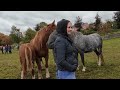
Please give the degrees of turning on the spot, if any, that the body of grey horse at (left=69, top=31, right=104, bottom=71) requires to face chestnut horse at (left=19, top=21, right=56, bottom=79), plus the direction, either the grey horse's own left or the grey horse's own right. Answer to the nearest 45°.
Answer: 0° — it already faces it

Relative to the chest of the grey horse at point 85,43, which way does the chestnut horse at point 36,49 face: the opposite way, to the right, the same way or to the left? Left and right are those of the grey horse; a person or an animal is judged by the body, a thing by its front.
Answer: the opposite way

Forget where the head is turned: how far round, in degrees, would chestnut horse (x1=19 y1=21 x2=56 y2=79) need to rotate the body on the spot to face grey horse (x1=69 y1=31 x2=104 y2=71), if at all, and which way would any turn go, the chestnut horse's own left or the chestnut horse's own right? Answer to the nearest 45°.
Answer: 0° — it already faces it

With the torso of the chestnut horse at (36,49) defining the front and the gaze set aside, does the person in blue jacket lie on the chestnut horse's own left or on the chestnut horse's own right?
on the chestnut horse's own right
